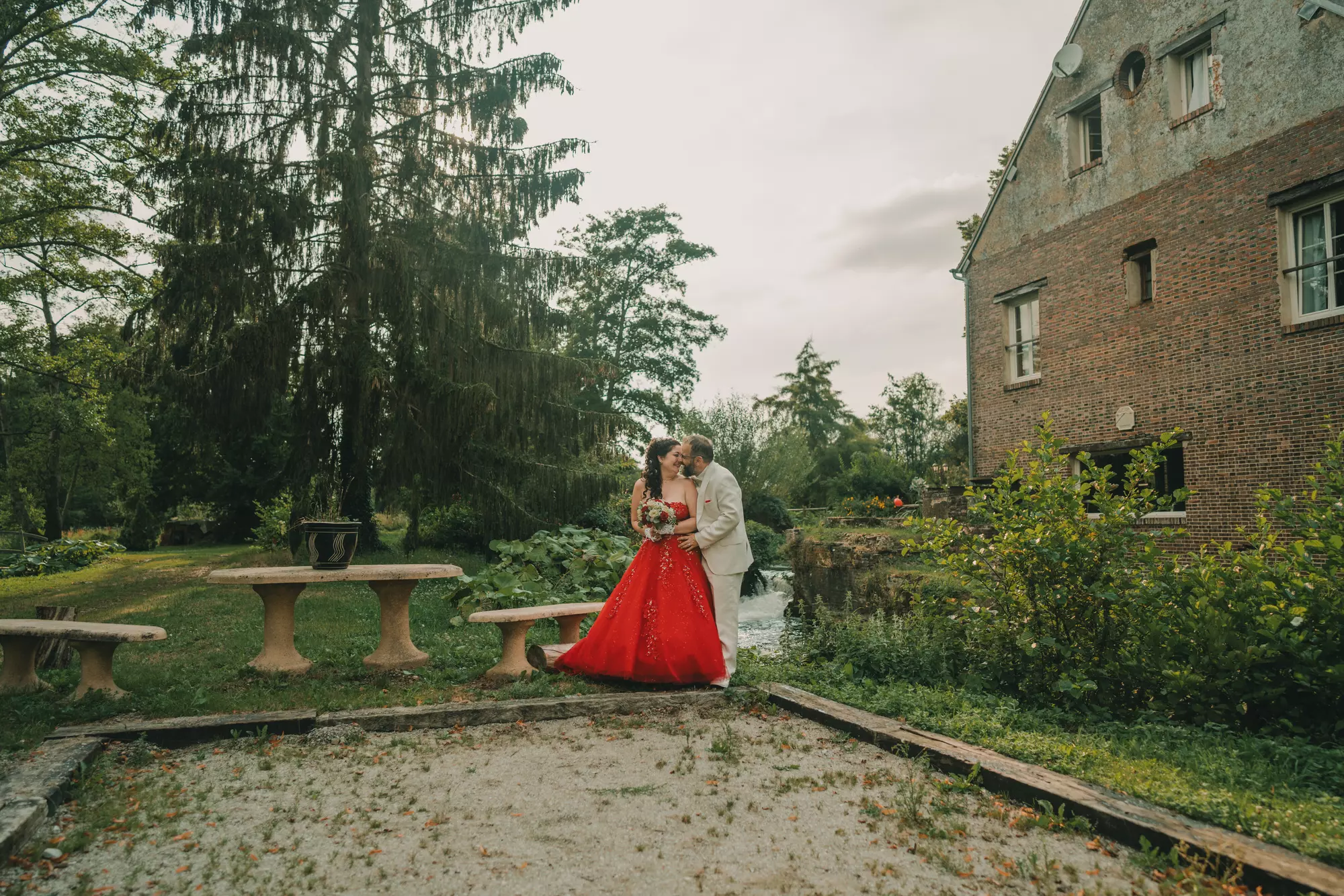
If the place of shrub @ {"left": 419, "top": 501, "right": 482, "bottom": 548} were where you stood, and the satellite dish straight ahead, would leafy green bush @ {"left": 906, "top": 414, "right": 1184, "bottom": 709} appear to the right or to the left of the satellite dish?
right

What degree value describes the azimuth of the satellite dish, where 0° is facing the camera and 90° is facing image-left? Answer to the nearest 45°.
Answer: approximately 45°

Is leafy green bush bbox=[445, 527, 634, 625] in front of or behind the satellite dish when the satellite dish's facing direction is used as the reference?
in front

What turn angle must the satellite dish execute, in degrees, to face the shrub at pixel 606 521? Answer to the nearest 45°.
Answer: approximately 45° to its right

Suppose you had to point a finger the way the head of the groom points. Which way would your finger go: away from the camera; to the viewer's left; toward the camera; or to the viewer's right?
to the viewer's left

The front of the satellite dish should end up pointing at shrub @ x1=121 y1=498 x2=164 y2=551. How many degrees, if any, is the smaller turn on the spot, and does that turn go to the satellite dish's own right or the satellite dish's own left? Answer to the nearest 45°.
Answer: approximately 45° to the satellite dish's own right

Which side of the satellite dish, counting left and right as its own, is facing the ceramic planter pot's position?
front

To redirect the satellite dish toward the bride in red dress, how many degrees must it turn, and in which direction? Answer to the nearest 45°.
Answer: approximately 45° to its left

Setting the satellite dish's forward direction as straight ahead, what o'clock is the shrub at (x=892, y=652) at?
The shrub is roughly at 11 o'clock from the satellite dish.

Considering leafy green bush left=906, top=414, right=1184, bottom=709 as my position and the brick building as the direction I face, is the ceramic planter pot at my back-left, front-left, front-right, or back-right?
back-left

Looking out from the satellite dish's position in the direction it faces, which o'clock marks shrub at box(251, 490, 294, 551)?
The shrub is roughly at 1 o'clock from the satellite dish.

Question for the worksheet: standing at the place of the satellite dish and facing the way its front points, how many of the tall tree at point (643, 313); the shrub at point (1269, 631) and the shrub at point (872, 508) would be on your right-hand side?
2

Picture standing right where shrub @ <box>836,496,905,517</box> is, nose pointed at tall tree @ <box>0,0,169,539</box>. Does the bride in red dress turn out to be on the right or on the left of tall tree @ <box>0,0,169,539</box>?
left

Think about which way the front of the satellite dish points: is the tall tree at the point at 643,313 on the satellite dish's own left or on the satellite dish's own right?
on the satellite dish's own right

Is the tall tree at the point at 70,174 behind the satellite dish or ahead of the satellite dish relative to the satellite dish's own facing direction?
ahead
